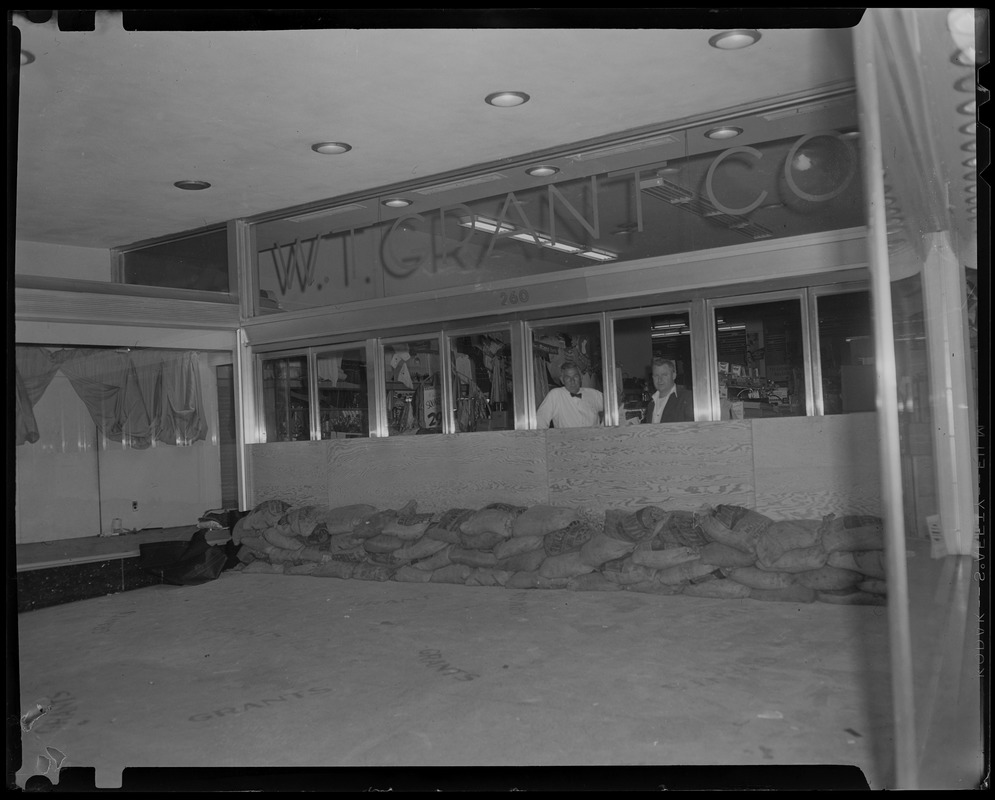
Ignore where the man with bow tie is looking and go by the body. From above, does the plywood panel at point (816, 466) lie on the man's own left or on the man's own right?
on the man's own left

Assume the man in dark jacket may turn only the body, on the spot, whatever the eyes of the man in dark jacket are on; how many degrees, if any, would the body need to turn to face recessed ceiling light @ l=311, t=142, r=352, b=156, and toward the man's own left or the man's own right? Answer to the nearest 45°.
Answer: approximately 45° to the man's own right

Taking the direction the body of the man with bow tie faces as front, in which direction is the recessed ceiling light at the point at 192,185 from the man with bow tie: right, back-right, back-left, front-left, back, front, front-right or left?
right

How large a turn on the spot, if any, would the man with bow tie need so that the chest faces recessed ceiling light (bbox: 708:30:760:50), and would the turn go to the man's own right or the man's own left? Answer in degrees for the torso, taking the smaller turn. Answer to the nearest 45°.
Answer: approximately 45° to the man's own left

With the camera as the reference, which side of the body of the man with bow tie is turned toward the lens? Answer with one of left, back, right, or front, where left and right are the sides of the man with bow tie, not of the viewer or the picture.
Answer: front

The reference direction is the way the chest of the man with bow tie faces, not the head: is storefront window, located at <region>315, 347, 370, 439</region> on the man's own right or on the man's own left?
on the man's own right

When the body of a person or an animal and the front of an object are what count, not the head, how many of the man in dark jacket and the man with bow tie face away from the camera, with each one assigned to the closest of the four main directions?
0

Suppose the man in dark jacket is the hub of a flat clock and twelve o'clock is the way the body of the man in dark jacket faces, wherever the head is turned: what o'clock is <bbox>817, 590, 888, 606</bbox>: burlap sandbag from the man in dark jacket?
The burlap sandbag is roughly at 9 o'clock from the man in dark jacket.

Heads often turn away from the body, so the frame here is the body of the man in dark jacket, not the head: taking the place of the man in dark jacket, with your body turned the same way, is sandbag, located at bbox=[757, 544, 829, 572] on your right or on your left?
on your left

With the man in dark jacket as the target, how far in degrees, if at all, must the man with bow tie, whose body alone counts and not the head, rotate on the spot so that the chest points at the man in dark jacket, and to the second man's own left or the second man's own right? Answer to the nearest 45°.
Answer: approximately 45° to the second man's own left

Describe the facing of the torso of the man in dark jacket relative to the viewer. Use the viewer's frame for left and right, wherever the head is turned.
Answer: facing the viewer and to the left of the viewer
